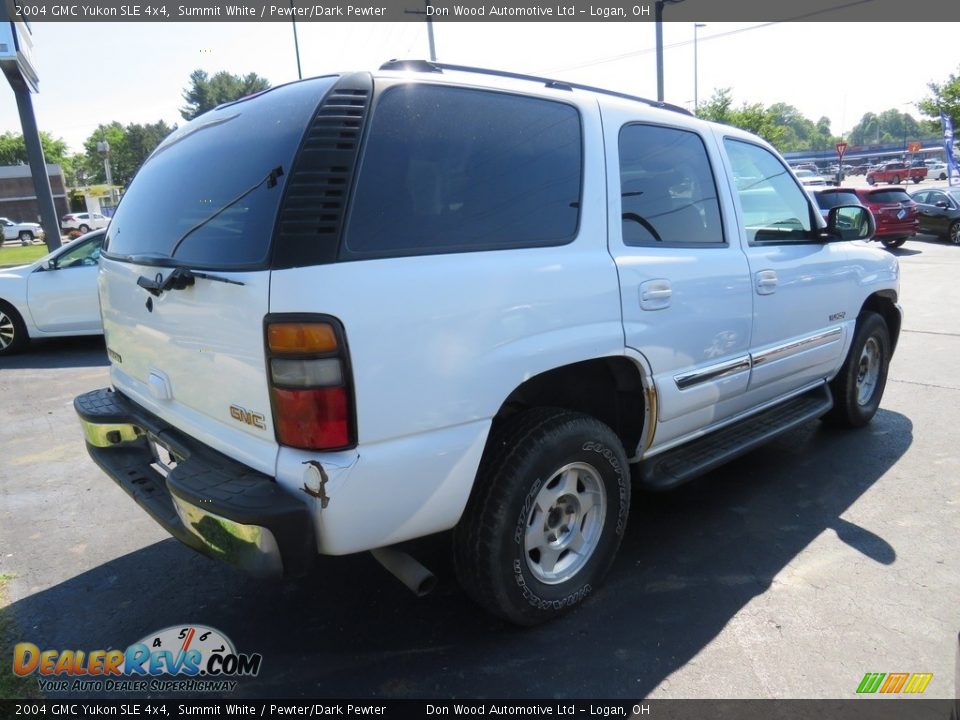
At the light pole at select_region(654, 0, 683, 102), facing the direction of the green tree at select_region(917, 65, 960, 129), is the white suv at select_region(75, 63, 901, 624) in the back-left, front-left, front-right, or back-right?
back-right

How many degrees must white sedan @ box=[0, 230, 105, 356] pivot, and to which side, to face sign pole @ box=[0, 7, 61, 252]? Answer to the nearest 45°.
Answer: approximately 135° to its right

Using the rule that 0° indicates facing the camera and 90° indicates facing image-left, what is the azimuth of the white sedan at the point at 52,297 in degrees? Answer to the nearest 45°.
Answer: approximately 45°

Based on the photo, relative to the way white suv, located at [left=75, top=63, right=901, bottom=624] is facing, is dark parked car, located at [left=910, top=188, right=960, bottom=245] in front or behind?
in front

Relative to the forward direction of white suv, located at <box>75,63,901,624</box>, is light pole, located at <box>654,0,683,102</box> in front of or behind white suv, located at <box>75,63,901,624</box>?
in front

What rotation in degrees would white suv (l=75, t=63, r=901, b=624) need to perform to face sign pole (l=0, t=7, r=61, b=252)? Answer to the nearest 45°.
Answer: approximately 90° to its left

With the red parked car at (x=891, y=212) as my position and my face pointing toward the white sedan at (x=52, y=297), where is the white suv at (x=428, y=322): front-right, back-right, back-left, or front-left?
front-left

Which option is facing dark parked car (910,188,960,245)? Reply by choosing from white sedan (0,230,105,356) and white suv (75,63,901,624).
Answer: the white suv

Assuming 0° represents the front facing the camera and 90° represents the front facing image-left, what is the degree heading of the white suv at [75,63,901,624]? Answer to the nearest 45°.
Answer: approximately 225°
